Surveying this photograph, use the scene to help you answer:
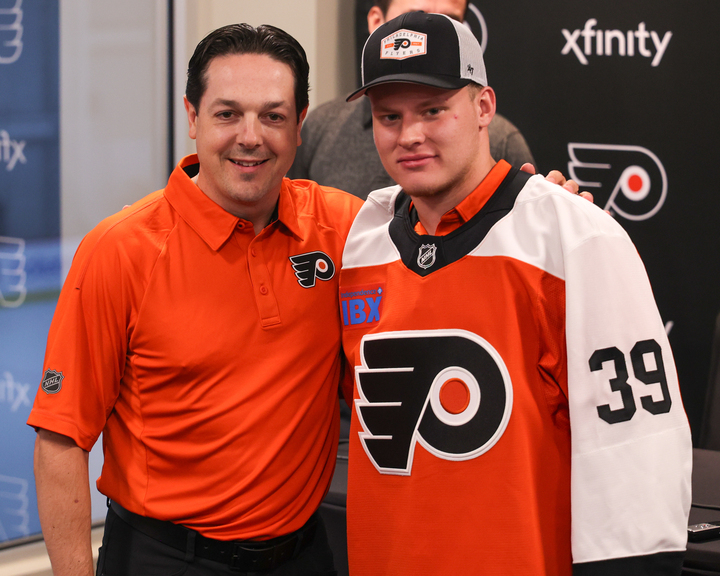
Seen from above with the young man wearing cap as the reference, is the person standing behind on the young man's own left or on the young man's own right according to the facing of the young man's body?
on the young man's own right

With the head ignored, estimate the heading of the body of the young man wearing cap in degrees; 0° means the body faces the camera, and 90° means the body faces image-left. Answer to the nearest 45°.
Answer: approximately 45°
